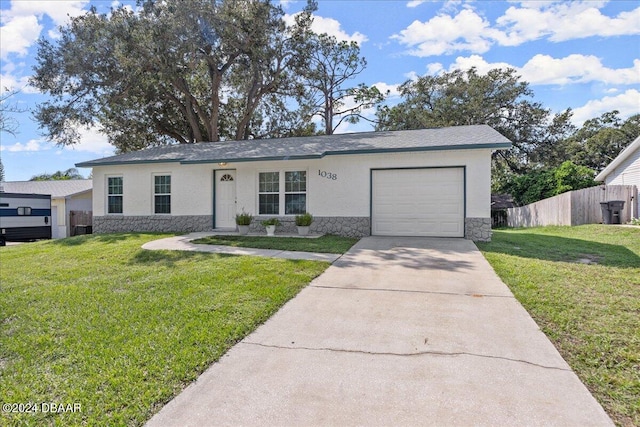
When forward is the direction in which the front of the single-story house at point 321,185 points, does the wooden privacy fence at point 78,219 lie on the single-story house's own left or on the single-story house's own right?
on the single-story house's own right

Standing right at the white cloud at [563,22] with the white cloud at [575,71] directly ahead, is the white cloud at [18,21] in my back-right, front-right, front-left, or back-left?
back-left

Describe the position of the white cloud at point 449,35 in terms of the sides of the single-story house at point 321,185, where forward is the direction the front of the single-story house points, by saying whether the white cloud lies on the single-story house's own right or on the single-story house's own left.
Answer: on the single-story house's own left

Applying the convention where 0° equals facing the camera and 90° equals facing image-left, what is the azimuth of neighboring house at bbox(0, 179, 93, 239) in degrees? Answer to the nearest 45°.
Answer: approximately 0°

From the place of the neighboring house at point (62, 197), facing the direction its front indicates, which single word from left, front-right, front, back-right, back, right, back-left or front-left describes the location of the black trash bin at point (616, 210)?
front-left

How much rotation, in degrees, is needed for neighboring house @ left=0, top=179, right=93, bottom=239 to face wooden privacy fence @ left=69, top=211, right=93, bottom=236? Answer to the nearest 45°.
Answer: approximately 90° to its left

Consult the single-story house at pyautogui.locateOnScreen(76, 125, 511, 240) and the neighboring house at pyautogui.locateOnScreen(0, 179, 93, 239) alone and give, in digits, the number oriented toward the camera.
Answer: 2

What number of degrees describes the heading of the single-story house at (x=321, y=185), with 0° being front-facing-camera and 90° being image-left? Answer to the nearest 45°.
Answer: approximately 0°

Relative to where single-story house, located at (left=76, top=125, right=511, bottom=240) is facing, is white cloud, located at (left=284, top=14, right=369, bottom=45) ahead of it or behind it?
behind

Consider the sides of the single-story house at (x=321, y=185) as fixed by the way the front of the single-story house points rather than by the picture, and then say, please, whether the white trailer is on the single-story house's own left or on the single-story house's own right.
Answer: on the single-story house's own right
